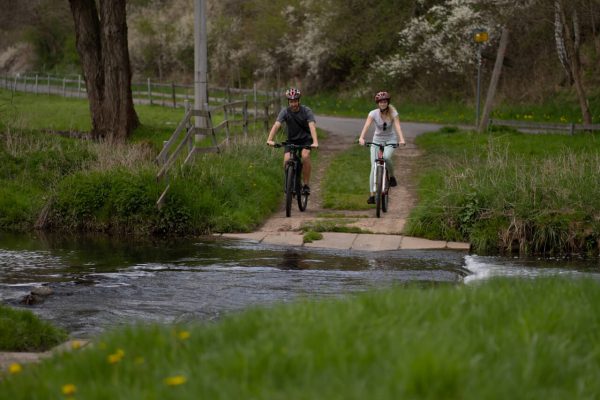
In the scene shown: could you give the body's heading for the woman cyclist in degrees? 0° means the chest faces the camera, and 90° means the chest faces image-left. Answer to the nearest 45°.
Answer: approximately 0°

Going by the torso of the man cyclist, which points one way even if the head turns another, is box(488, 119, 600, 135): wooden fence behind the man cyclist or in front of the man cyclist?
behind

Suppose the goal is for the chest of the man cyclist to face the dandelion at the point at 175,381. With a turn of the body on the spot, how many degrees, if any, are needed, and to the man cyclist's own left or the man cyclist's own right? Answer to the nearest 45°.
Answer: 0° — they already face it

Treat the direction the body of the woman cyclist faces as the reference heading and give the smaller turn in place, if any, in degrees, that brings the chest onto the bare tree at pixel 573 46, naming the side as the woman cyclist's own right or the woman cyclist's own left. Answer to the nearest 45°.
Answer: approximately 135° to the woman cyclist's own left

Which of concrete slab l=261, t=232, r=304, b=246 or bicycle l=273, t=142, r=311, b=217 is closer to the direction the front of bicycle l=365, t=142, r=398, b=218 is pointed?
the concrete slab

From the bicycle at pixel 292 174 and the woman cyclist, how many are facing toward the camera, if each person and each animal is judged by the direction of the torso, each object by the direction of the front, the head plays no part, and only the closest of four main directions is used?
2
